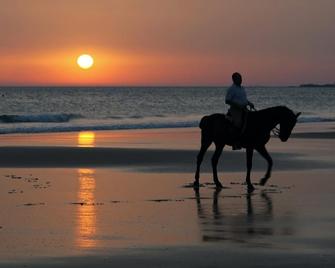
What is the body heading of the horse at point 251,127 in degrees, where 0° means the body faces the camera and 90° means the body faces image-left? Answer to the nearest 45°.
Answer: approximately 270°

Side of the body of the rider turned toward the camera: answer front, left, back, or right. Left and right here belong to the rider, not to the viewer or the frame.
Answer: right
